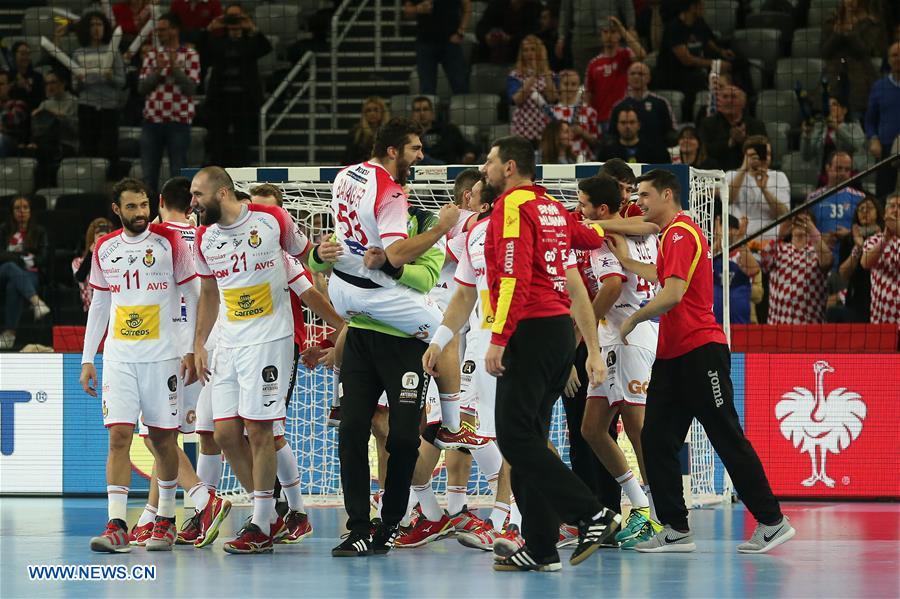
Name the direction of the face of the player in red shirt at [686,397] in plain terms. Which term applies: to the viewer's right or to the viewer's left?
to the viewer's left

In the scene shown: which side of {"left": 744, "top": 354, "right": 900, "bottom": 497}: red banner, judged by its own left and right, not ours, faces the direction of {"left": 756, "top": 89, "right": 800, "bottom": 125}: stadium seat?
back

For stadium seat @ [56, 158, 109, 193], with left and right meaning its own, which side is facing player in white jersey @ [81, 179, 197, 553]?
front

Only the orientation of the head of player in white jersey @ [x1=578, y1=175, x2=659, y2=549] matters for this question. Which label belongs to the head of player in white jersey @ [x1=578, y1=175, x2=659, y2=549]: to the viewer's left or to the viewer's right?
to the viewer's left

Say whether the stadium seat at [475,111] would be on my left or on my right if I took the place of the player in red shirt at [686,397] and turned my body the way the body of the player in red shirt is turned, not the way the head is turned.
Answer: on my right

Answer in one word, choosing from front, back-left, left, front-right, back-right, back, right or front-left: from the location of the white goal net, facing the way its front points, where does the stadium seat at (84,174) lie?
back-right

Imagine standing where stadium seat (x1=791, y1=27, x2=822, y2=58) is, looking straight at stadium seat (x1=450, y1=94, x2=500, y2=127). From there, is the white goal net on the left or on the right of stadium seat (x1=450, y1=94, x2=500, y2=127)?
left

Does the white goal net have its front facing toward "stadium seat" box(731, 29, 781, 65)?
no

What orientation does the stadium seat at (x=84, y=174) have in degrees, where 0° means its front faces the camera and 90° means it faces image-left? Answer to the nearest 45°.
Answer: approximately 0°

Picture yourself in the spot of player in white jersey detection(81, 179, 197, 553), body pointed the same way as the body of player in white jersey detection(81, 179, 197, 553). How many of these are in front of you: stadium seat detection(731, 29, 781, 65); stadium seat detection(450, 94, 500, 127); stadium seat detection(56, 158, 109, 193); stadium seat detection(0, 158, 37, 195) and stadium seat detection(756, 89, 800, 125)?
0

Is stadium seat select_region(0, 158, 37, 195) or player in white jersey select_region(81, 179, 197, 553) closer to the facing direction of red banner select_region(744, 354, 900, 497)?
the player in white jersey

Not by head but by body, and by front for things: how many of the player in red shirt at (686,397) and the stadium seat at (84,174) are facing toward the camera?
1

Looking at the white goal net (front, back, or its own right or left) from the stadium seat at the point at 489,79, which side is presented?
back

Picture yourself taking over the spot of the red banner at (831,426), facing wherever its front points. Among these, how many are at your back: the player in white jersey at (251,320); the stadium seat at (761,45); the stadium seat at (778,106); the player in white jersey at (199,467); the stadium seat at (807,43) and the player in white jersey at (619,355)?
3

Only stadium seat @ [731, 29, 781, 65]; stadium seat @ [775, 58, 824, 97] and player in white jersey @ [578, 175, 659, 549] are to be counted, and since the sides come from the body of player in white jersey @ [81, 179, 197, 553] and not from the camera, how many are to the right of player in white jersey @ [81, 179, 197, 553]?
0

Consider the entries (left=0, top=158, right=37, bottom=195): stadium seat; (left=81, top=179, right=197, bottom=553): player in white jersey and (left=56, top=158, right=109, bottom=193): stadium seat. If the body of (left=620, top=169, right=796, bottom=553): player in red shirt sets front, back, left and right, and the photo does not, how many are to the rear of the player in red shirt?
0

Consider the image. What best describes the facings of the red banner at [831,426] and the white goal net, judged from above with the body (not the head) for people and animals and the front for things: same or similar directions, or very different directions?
same or similar directions

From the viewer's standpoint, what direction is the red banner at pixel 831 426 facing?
toward the camera
